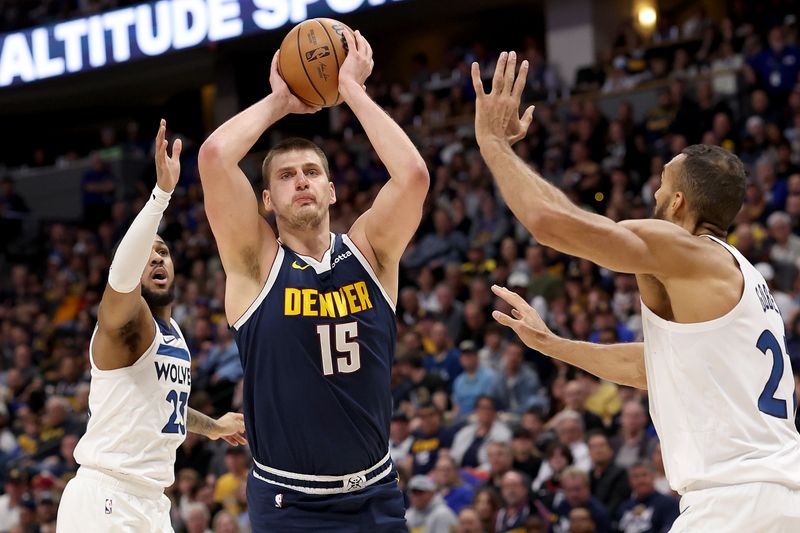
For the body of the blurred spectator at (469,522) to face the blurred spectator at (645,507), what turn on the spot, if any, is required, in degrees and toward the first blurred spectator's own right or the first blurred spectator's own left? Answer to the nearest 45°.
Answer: approximately 90° to the first blurred spectator's own left

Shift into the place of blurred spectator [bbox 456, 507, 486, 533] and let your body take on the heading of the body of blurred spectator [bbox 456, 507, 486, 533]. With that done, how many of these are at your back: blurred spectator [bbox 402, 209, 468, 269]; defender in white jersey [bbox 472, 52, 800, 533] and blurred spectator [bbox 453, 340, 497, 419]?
2

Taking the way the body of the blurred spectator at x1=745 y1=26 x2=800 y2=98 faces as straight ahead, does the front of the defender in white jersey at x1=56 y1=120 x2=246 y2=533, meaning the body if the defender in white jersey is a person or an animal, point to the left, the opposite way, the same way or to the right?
to the left

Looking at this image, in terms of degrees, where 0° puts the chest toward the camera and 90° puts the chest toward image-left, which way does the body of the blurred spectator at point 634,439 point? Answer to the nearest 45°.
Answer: approximately 0°

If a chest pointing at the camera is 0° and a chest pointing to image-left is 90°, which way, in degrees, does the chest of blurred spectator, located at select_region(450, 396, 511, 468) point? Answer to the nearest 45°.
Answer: approximately 0°

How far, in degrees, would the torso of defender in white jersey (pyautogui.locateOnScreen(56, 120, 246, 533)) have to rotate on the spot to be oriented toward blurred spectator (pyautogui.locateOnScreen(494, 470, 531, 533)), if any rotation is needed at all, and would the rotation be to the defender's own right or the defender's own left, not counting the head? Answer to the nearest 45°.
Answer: approximately 90° to the defender's own left

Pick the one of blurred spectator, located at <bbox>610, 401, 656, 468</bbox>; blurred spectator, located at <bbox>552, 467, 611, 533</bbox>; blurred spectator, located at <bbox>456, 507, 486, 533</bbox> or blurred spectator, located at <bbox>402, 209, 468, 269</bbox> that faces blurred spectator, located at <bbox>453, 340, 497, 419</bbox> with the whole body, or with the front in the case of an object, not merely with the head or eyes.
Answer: blurred spectator, located at <bbox>402, 209, 468, 269</bbox>

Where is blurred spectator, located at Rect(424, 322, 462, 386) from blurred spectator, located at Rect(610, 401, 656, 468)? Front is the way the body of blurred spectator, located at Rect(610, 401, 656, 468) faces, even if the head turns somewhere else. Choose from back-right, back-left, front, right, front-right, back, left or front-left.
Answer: back-right

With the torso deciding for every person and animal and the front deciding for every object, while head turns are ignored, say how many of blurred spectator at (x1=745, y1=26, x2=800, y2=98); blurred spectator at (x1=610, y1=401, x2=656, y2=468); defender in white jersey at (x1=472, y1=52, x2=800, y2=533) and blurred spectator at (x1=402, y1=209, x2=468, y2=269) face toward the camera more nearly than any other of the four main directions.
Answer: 3

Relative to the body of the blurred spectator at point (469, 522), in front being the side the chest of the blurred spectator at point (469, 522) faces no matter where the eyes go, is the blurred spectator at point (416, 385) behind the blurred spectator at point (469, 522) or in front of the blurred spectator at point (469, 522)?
behind

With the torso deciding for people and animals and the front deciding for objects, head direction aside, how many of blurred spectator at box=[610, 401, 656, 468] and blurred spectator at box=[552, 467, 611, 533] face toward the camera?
2
